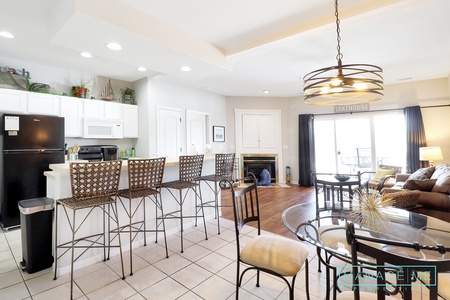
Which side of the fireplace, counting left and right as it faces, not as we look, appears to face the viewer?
front

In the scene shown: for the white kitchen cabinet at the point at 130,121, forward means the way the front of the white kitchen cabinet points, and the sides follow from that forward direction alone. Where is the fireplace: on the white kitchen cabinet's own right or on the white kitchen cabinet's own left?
on the white kitchen cabinet's own left

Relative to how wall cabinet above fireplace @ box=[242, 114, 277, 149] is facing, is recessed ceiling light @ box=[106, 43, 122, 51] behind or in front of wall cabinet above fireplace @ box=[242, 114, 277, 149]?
in front

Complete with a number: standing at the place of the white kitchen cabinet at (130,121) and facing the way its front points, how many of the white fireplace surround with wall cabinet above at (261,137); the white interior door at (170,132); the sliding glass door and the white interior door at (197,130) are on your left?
4

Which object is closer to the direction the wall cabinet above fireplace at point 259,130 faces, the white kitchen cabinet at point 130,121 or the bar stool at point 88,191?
the bar stool

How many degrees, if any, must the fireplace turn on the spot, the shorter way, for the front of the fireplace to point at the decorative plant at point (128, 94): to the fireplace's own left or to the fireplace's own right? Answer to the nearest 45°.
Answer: approximately 45° to the fireplace's own right

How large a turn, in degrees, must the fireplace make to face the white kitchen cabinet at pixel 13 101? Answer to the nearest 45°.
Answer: approximately 45° to its right

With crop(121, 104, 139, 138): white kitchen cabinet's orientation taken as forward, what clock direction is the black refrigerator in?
The black refrigerator is roughly at 2 o'clock from the white kitchen cabinet.

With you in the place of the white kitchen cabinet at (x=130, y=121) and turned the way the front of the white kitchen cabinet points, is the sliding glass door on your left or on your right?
on your left

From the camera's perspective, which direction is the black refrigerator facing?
toward the camera

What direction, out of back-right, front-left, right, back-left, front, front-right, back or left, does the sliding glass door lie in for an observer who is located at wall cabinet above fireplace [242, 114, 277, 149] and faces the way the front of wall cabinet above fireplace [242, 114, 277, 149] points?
left

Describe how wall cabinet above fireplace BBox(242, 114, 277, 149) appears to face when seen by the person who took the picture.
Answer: facing the viewer

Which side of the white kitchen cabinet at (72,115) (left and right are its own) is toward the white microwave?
left

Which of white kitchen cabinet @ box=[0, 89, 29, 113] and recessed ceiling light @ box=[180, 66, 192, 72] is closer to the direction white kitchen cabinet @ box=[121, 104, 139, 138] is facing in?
the recessed ceiling light

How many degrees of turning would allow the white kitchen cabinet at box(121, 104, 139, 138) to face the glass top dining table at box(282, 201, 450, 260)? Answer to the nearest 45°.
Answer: approximately 45° to its left

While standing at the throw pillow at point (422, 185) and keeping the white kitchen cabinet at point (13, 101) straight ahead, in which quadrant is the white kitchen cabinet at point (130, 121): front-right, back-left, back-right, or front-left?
front-right

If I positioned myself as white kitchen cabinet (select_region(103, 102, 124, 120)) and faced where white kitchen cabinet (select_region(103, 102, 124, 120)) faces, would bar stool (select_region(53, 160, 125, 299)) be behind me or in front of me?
in front
